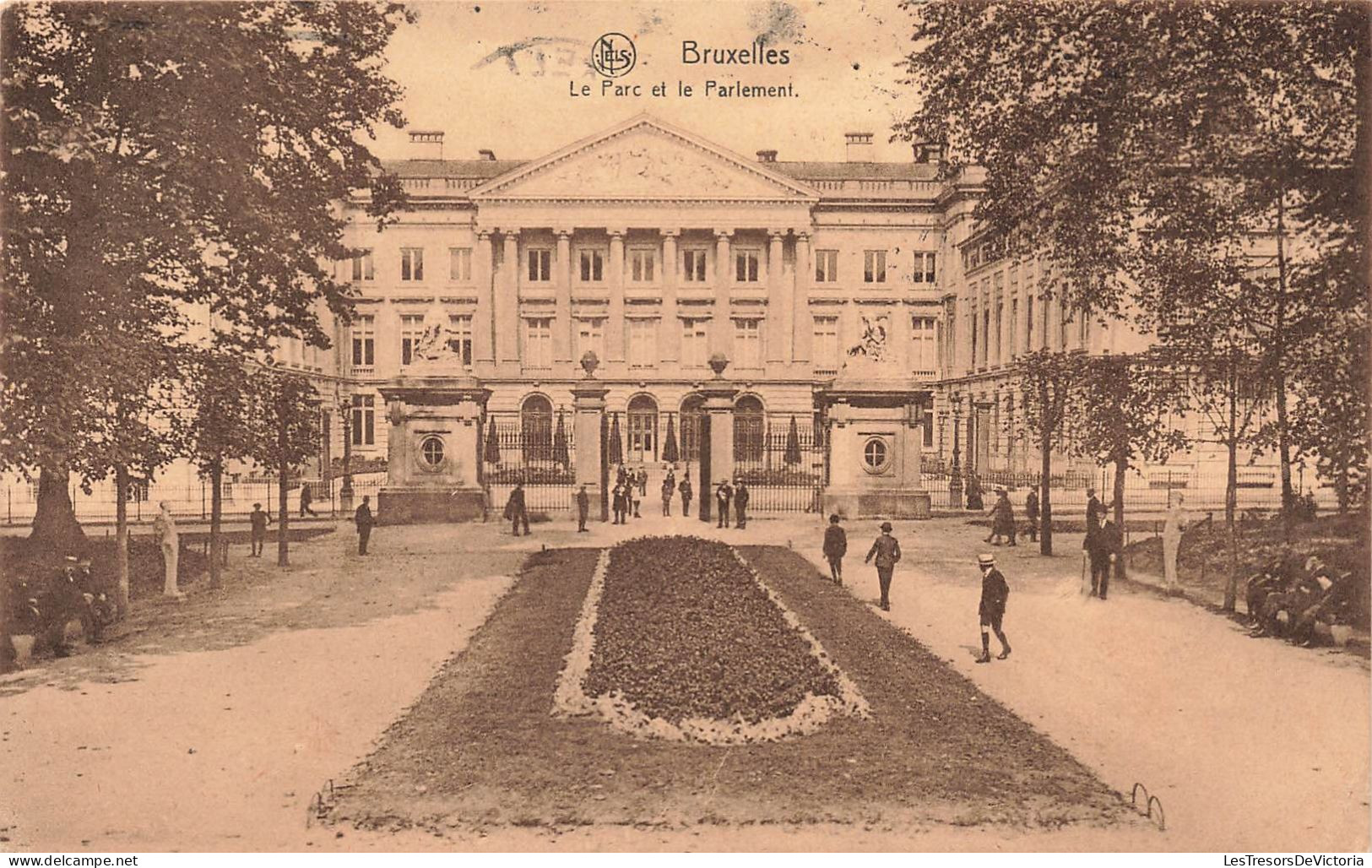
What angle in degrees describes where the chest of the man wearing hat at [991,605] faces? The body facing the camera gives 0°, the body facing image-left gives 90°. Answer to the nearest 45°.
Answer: approximately 45°

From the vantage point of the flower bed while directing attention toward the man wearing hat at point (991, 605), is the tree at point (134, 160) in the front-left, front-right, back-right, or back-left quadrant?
back-left

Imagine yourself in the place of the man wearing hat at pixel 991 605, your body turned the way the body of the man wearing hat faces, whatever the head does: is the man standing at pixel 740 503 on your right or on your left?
on your right

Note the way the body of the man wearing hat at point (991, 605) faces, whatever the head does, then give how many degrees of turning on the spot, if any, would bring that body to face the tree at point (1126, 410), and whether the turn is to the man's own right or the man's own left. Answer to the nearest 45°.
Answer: approximately 135° to the man's own right

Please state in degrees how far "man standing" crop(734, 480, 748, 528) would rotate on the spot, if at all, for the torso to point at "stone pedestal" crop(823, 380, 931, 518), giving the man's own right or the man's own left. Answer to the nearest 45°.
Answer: approximately 90° to the man's own left

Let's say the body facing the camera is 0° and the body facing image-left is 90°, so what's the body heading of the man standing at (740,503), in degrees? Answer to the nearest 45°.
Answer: approximately 0°
